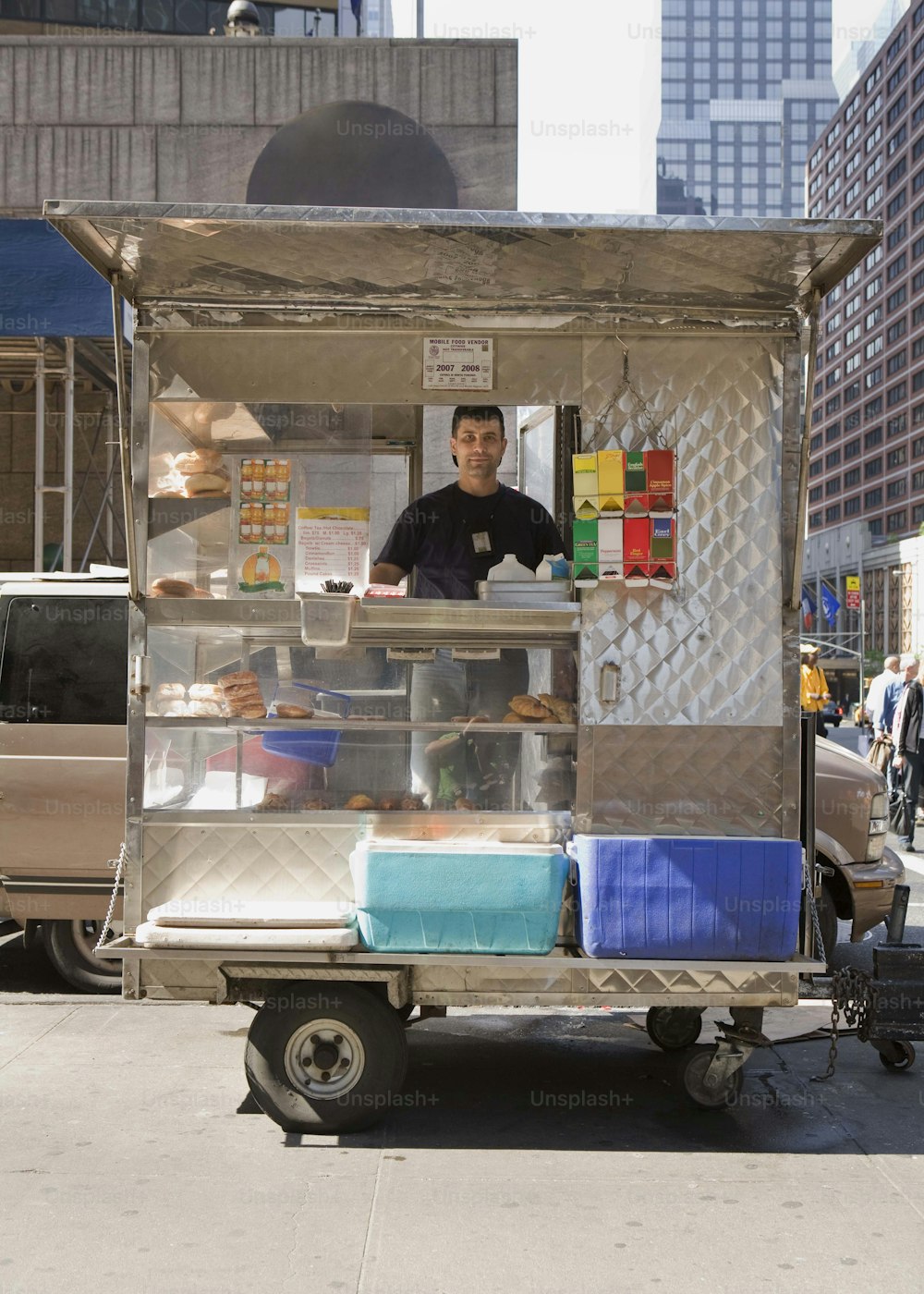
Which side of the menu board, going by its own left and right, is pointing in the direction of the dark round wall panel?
back

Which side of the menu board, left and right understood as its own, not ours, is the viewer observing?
front

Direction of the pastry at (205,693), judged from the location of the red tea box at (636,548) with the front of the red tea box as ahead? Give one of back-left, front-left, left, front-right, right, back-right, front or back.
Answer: right

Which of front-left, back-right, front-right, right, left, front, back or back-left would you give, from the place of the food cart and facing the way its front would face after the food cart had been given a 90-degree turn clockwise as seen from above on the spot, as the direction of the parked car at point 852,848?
back-right

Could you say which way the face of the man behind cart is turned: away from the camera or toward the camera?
toward the camera

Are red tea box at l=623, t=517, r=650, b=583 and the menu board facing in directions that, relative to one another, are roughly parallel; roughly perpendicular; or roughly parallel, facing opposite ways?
roughly parallel

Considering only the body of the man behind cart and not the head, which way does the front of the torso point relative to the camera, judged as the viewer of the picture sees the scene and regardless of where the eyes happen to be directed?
toward the camera

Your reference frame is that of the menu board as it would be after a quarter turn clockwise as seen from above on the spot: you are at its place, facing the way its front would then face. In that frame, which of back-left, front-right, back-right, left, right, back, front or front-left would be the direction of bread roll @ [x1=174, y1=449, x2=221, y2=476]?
front

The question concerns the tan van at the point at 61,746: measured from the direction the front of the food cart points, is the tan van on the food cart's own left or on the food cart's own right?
on the food cart's own right

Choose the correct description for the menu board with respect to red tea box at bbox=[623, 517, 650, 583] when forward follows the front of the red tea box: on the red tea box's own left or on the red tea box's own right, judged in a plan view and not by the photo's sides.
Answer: on the red tea box's own right

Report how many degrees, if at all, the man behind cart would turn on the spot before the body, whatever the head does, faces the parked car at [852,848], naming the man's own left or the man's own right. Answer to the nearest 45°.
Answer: approximately 135° to the man's own left
